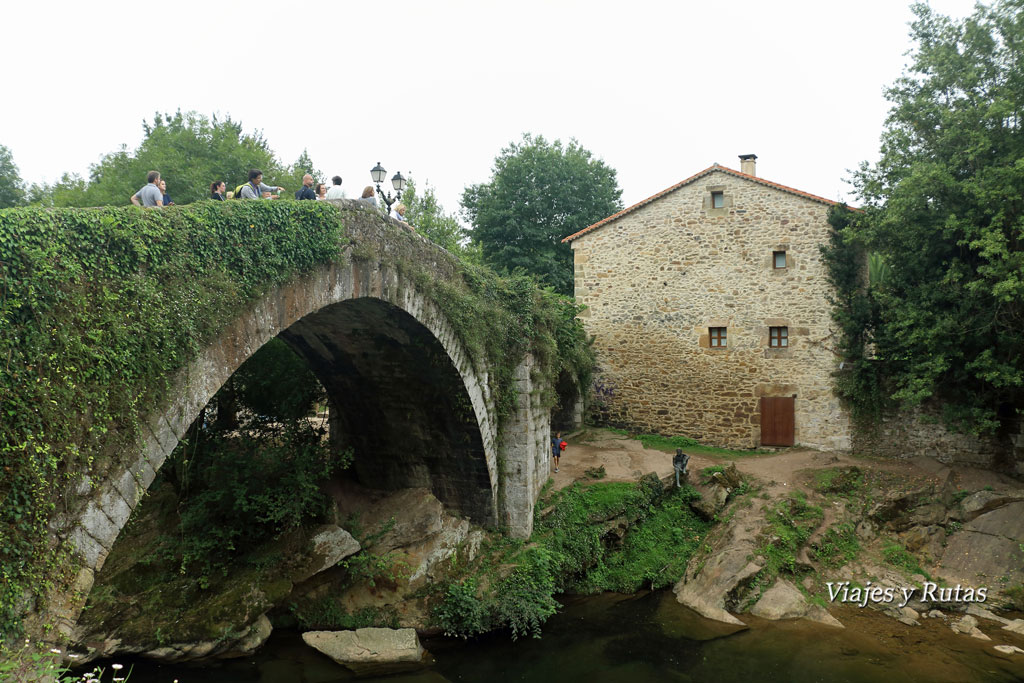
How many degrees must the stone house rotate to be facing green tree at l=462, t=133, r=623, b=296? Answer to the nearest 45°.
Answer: approximately 135° to its right

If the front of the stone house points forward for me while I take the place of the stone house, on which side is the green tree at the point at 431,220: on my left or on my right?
on my right

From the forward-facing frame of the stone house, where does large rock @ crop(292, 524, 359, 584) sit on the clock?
The large rock is roughly at 1 o'clock from the stone house.

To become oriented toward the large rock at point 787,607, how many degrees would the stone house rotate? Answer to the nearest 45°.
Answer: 0° — it already faces it

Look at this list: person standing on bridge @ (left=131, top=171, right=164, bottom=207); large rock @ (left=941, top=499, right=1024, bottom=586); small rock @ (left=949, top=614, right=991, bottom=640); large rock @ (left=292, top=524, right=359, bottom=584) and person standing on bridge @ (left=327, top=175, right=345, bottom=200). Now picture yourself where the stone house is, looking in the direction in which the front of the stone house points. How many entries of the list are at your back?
0

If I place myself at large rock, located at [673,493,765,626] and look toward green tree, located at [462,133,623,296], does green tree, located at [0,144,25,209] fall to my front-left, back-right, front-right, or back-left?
front-left

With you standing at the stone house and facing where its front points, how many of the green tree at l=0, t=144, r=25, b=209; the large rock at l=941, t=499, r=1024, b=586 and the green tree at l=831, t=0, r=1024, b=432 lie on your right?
1

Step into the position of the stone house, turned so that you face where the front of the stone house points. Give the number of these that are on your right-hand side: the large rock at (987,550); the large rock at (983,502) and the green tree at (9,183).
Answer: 1

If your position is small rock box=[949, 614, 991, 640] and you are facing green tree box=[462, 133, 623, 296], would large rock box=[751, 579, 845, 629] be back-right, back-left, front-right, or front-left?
front-left

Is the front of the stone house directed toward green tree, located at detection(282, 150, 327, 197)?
no

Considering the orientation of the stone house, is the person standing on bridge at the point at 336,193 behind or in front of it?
in front

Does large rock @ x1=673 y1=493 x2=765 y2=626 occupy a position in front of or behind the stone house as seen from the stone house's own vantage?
in front

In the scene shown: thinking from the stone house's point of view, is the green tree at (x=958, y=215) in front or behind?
in front

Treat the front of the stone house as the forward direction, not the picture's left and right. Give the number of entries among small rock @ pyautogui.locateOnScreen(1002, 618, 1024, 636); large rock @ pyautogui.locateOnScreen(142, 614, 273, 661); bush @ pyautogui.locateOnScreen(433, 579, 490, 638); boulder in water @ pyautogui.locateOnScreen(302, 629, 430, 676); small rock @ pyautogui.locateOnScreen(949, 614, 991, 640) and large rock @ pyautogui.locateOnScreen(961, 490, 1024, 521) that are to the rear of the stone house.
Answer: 0

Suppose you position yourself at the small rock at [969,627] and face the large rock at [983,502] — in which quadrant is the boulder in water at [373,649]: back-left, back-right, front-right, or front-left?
back-left

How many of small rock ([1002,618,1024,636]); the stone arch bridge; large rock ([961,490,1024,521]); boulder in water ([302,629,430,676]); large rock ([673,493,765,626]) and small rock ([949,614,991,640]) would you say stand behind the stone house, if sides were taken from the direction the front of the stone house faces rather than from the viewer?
0

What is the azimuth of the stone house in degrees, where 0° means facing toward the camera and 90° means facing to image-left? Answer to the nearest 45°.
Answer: approximately 0°
